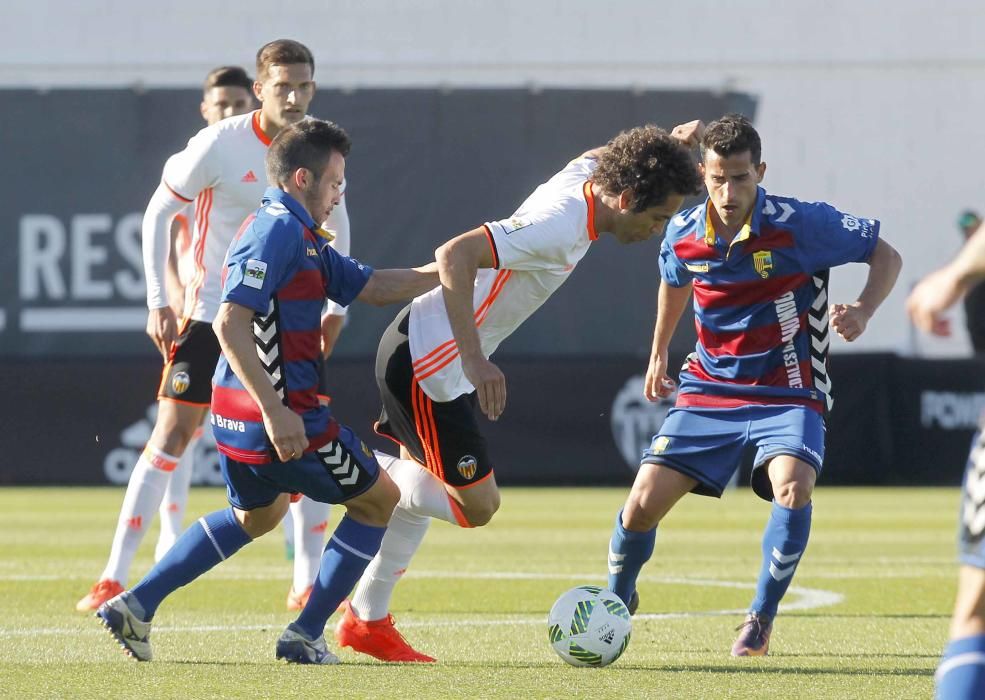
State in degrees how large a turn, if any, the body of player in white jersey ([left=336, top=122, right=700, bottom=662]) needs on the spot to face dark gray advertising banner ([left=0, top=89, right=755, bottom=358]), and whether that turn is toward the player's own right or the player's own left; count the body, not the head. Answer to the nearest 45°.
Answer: approximately 90° to the player's own left

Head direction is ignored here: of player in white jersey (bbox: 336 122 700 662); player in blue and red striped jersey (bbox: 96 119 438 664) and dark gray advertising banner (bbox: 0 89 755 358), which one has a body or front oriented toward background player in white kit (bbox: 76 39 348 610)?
the dark gray advertising banner

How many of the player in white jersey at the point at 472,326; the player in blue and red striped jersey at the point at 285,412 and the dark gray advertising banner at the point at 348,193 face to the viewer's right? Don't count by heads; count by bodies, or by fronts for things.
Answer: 2

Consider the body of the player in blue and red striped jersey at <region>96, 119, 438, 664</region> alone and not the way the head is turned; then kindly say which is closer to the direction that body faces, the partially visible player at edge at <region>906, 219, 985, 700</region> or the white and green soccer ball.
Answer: the white and green soccer ball

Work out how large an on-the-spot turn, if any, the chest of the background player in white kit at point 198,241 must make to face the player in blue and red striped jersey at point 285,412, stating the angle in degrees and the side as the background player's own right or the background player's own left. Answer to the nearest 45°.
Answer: approximately 45° to the background player's own right

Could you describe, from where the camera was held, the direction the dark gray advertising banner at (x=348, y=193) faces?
facing the viewer

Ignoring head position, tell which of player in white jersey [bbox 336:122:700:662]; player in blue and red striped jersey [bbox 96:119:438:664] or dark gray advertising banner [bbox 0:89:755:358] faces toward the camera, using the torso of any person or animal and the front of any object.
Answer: the dark gray advertising banner

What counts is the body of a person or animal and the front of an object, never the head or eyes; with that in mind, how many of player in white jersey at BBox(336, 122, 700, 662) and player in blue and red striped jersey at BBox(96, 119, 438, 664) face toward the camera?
0

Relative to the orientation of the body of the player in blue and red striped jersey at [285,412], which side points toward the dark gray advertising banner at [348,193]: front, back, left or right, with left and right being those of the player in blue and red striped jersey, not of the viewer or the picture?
left

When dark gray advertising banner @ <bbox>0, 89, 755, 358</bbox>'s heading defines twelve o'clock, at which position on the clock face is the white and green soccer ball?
The white and green soccer ball is roughly at 12 o'clock from the dark gray advertising banner.

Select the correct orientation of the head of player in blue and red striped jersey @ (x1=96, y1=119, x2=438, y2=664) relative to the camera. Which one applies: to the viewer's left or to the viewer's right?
to the viewer's right

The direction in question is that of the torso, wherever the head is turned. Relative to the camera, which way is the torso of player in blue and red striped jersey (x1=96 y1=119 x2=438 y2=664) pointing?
to the viewer's right

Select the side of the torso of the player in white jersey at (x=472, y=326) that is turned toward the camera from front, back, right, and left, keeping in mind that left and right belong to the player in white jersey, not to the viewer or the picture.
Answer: right

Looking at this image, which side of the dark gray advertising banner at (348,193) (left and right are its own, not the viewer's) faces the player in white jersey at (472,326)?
front

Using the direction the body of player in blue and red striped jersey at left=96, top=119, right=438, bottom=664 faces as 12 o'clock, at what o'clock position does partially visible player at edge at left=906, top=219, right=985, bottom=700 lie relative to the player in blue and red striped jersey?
The partially visible player at edge is roughly at 2 o'clock from the player in blue and red striped jersey.

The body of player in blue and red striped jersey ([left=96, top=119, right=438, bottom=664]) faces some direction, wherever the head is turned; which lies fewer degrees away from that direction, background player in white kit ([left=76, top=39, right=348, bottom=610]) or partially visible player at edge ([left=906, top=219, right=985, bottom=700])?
the partially visible player at edge

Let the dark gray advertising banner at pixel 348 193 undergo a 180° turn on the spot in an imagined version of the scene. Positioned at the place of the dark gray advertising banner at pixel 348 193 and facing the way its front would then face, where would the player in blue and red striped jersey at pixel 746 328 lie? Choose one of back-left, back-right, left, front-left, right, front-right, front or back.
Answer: back

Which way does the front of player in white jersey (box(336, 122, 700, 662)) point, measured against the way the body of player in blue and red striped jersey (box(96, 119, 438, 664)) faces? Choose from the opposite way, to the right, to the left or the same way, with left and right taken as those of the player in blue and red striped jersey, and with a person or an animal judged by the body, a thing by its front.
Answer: the same way
